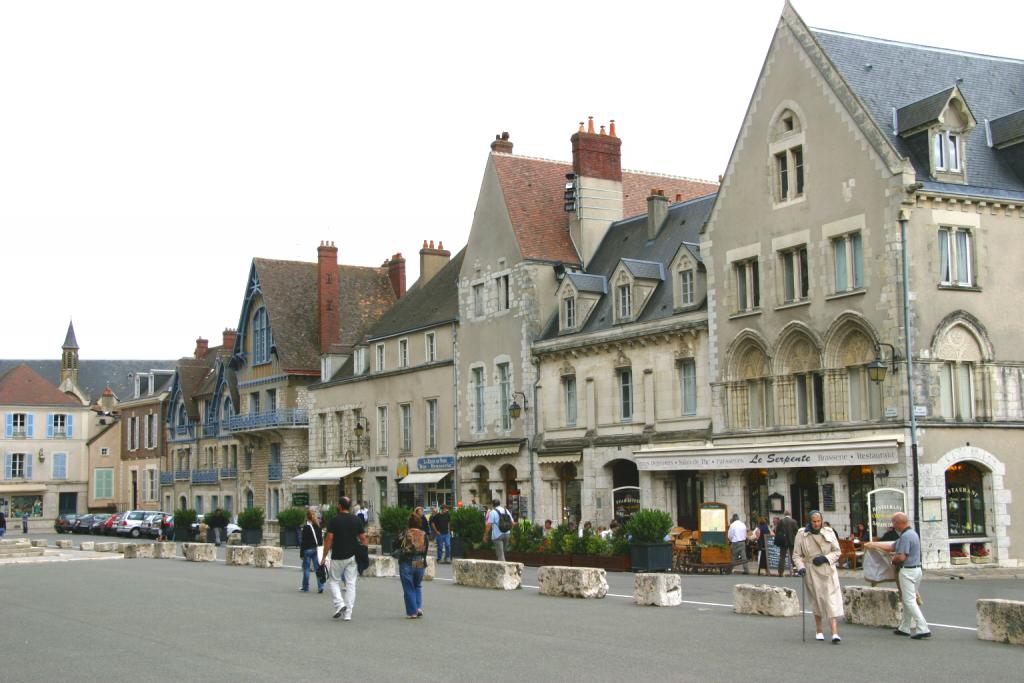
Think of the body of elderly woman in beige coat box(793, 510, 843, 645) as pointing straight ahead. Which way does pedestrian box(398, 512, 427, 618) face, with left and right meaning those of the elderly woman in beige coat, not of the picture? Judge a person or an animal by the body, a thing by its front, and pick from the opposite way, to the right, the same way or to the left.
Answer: the opposite way

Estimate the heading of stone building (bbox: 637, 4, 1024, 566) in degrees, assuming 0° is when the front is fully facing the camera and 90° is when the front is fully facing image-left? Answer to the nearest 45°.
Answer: approximately 45°

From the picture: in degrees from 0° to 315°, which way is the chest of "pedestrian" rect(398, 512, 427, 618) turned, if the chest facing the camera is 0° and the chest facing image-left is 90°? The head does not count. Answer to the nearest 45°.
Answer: approximately 180°

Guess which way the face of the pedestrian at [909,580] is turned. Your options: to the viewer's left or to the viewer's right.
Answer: to the viewer's left

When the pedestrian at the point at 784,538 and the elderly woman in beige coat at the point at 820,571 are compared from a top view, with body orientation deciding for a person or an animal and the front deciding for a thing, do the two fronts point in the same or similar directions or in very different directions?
very different directions

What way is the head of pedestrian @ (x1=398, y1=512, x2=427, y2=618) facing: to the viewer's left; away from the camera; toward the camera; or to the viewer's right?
away from the camera

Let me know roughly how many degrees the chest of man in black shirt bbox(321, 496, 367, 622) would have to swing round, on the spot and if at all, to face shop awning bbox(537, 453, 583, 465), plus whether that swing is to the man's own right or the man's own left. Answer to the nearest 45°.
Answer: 0° — they already face it

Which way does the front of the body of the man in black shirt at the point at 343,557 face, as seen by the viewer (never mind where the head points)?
away from the camera

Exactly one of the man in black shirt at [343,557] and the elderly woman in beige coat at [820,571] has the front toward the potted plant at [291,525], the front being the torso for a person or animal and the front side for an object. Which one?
the man in black shirt

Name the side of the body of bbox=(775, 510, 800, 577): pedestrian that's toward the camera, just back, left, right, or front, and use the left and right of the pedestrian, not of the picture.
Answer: back

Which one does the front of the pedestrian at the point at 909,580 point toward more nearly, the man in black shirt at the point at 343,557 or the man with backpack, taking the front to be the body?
the man in black shirt

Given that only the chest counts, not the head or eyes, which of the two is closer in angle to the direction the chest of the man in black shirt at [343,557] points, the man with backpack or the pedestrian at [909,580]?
the man with backpack
